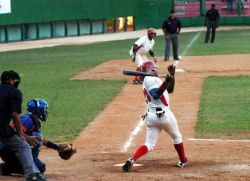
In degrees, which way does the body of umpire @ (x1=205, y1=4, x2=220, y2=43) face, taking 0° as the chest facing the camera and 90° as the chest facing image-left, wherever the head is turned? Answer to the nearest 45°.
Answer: approximately 0°

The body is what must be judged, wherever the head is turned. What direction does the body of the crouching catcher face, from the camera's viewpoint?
to the viewer's right

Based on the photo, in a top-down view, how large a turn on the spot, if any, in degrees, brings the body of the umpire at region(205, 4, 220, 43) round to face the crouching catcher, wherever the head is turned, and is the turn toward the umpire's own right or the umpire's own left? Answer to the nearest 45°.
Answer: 0° — they already face them

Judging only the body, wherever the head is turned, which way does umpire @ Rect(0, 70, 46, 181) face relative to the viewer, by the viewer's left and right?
facing to the right of the viewer

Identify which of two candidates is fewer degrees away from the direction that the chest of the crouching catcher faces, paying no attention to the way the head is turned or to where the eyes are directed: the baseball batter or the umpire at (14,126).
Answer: the baseball batter

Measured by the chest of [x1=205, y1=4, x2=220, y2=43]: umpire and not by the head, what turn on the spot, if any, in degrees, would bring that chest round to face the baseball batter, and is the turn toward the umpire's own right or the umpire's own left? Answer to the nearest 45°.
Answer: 0° — they already face them

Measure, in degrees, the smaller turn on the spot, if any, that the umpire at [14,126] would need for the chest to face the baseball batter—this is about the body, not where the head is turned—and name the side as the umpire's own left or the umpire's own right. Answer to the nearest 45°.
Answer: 0° — they already face them

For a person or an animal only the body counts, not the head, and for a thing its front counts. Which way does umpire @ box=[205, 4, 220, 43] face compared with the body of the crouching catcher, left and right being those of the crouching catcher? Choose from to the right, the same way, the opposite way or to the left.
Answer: to the right

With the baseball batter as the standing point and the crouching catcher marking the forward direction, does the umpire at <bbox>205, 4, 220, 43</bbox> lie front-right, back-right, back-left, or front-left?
back-right

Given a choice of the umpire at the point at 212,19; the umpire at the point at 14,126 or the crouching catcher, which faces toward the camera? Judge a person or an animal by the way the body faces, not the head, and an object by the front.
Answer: the umpire at the point at 212,19

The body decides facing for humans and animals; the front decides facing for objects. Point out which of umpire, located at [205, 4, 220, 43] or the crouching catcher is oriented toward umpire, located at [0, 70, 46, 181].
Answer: umpire, located at [205, 4, 220, 43]
